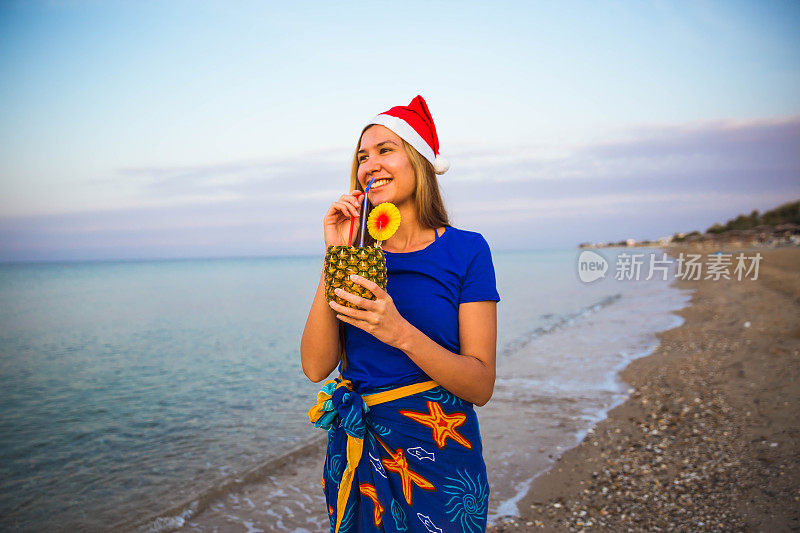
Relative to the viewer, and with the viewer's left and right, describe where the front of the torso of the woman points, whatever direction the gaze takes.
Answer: facing the viewer and to the left of the viewer
